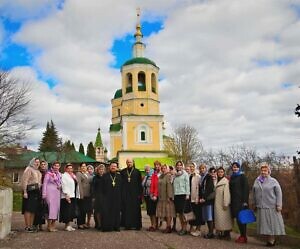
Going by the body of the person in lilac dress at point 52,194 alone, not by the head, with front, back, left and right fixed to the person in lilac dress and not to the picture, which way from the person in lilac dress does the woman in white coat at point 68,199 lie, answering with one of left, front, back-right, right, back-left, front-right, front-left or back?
left

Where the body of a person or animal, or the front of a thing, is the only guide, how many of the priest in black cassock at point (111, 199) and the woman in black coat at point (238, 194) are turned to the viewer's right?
0

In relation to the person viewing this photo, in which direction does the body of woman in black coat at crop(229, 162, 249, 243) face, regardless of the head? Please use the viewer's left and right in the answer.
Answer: facing the viewer and to the left of the viewer

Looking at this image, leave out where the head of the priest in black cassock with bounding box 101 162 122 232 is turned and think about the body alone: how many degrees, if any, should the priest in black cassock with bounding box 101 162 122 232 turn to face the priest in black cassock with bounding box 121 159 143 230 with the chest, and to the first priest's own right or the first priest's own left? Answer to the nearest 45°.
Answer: approximately 135° to the first priest's own left

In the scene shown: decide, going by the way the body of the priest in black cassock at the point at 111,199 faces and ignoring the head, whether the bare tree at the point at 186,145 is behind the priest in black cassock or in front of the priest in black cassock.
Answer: behind

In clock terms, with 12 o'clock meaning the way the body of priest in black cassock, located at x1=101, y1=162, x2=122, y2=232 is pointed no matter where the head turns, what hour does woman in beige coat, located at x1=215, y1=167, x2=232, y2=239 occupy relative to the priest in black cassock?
The woman in beige coat is roughly at 10 o'clock from the priest in black cassock.

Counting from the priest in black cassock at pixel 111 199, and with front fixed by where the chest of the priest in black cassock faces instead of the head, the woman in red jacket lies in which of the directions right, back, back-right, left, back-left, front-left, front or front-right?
left

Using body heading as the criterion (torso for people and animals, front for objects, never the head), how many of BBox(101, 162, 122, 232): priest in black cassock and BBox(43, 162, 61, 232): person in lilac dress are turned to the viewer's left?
0

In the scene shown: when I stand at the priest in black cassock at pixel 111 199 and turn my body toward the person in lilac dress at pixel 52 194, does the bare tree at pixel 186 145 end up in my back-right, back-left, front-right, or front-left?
back-right

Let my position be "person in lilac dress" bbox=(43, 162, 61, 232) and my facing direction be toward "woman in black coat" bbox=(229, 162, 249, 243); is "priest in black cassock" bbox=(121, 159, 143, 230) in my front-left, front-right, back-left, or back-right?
front-left

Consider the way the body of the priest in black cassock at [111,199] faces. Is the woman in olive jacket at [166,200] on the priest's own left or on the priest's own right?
on the priest's own left

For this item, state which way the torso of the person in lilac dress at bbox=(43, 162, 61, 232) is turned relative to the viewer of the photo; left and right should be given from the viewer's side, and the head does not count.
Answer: facing the viewer and to the right of the viewer

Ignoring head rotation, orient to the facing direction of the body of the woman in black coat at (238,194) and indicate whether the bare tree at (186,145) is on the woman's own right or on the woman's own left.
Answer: on the woman's own right

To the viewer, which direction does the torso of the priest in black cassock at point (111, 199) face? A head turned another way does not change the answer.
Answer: toward the camera
